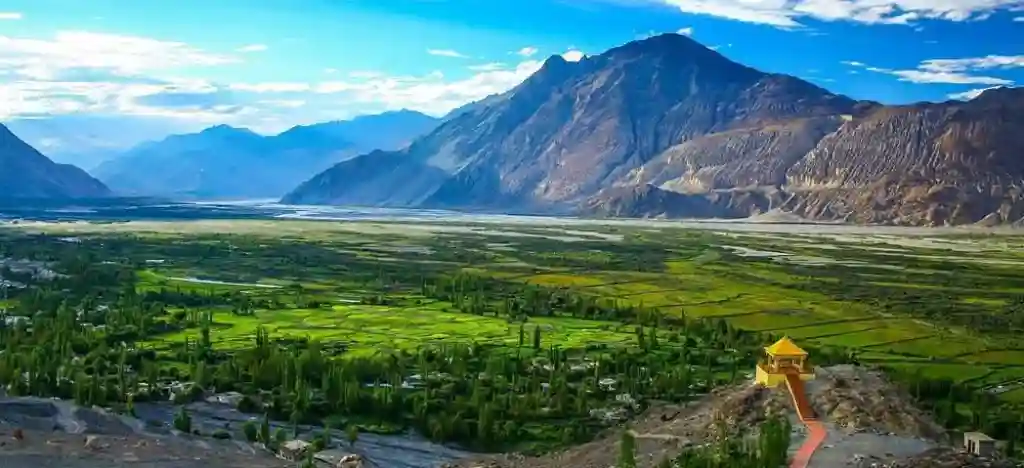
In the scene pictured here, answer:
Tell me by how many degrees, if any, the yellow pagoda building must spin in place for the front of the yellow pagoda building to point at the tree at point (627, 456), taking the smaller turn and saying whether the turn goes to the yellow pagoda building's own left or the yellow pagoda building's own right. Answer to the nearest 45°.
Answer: approximately 45° to the yellow pagoda building's own right

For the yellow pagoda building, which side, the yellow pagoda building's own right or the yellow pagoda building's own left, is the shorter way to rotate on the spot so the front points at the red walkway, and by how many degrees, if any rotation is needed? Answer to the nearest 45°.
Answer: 0° — it already faces it

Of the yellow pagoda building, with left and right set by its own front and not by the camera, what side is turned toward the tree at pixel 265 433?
right

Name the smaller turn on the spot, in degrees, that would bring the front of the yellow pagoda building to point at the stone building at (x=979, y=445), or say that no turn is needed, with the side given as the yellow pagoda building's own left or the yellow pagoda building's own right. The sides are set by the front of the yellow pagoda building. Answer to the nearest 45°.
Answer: approximately 45° to the yellow pagoda building's own left

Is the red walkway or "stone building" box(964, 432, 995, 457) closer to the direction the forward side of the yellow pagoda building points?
the red walkway

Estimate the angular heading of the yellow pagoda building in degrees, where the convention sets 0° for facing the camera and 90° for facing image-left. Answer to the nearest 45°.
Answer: approximately 0°

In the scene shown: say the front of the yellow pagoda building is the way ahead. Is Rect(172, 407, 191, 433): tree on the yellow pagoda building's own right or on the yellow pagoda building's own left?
on the yellow pagoda building's own right

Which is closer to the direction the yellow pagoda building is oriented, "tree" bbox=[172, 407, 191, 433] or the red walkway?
the red walkway

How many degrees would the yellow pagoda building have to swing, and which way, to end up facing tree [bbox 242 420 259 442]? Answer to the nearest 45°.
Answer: approximately 90° to its right

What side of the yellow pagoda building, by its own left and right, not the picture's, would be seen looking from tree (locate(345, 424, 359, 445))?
right
